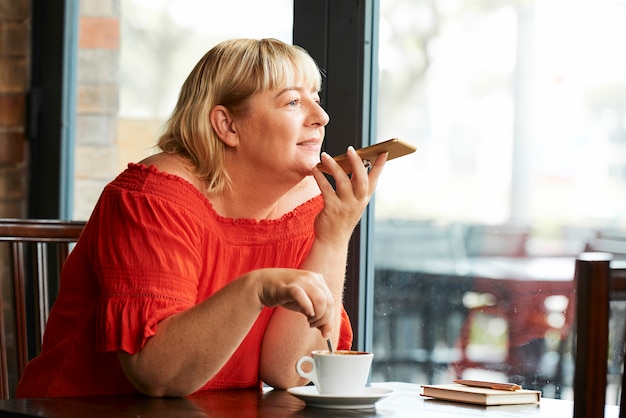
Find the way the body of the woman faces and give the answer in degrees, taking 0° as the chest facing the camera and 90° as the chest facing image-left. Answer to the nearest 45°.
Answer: approximately 315°

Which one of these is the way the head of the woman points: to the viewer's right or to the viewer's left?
to the viewer's right
